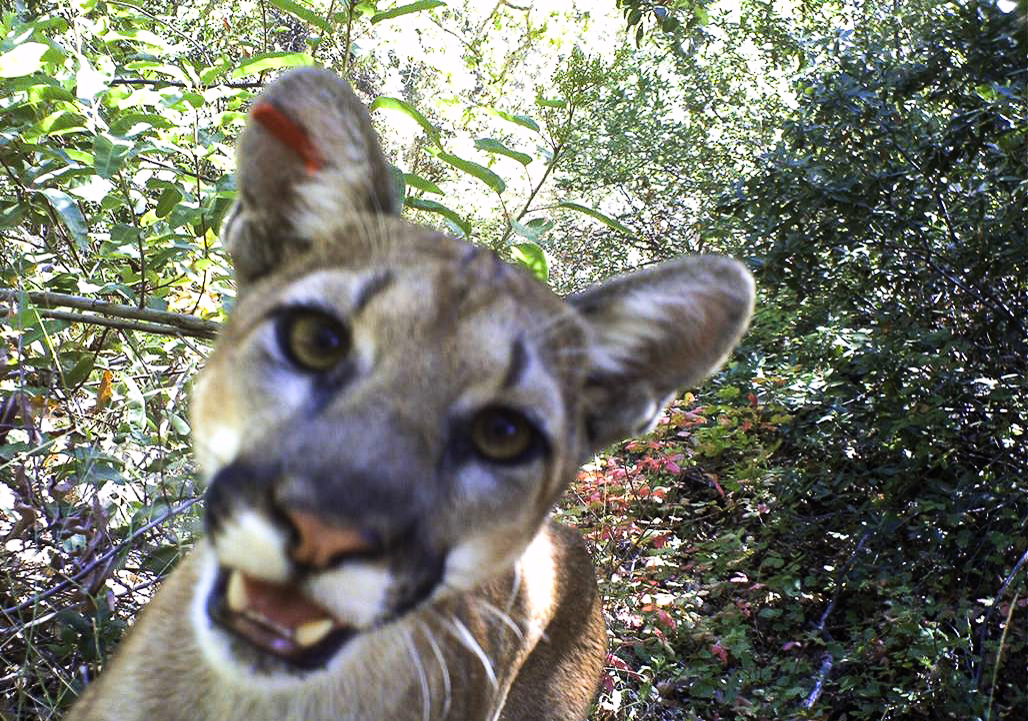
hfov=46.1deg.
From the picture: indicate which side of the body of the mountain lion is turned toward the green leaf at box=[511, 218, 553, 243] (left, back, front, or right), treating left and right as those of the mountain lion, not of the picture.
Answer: back

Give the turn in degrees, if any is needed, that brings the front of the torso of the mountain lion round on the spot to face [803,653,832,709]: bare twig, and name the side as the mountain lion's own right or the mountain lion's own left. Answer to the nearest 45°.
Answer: approximately 135° to the mountain lion's own left

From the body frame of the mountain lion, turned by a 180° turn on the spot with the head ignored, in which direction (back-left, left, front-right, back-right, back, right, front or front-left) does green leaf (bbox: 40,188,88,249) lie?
front-left

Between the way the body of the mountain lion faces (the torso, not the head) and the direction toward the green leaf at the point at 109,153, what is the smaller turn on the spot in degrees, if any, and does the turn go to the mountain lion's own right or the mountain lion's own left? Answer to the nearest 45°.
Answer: approximately 135° to the mountain lion's own right

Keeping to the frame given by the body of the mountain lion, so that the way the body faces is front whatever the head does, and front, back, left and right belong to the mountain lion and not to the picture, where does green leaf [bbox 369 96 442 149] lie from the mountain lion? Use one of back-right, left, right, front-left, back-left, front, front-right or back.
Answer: back

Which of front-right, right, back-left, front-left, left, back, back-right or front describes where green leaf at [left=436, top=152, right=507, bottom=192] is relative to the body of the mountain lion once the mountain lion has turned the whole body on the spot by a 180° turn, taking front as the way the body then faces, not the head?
front

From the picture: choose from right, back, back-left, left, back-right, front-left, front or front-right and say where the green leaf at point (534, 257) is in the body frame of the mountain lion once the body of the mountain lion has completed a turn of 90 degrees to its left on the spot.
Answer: left

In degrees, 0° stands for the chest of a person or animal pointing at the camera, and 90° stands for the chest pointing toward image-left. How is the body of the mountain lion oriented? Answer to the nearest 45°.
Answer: approximately 0°

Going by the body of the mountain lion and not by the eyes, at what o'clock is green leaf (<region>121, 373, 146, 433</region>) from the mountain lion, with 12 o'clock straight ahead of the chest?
The green leaf is roughly at 5 o'clock from the mountain lion.

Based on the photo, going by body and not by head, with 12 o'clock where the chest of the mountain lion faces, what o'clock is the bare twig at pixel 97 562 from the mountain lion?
The bare twig is roughly at 5 o'clock from the mountain lion.
